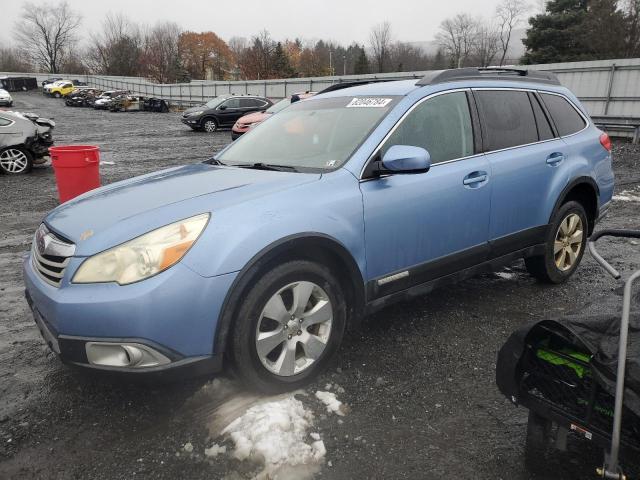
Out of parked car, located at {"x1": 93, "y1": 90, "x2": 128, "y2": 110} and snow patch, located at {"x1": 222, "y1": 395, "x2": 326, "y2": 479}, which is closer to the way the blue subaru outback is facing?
the snow patch

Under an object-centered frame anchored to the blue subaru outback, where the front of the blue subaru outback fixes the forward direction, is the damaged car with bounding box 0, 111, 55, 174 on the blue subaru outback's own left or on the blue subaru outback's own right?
on the blue subaru outback's own right

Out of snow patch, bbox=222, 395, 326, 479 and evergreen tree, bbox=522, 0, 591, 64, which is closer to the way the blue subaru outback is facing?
the snow patch

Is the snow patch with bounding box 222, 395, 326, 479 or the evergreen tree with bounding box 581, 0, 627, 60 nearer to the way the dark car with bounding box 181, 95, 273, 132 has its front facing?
the snow patch

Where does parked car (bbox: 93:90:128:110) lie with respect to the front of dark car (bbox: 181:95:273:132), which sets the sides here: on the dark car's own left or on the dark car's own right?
on the dark car's own right
